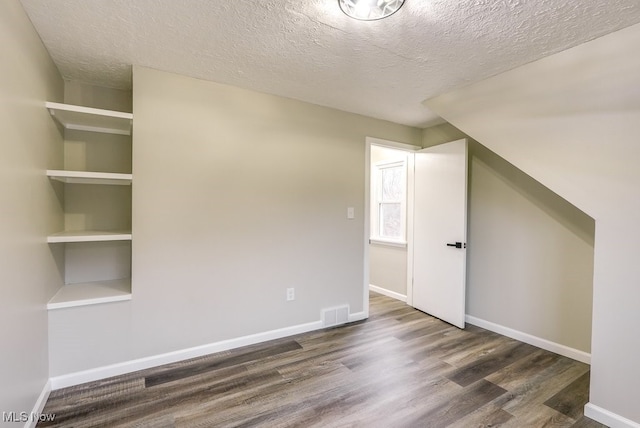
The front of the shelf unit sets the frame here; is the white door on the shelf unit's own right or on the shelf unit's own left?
on the shelf unit's own left

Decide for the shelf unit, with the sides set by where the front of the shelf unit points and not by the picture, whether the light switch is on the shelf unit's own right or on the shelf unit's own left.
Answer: on the shelf unit's own left

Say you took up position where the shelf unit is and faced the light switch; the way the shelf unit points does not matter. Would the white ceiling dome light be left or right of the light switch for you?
right
